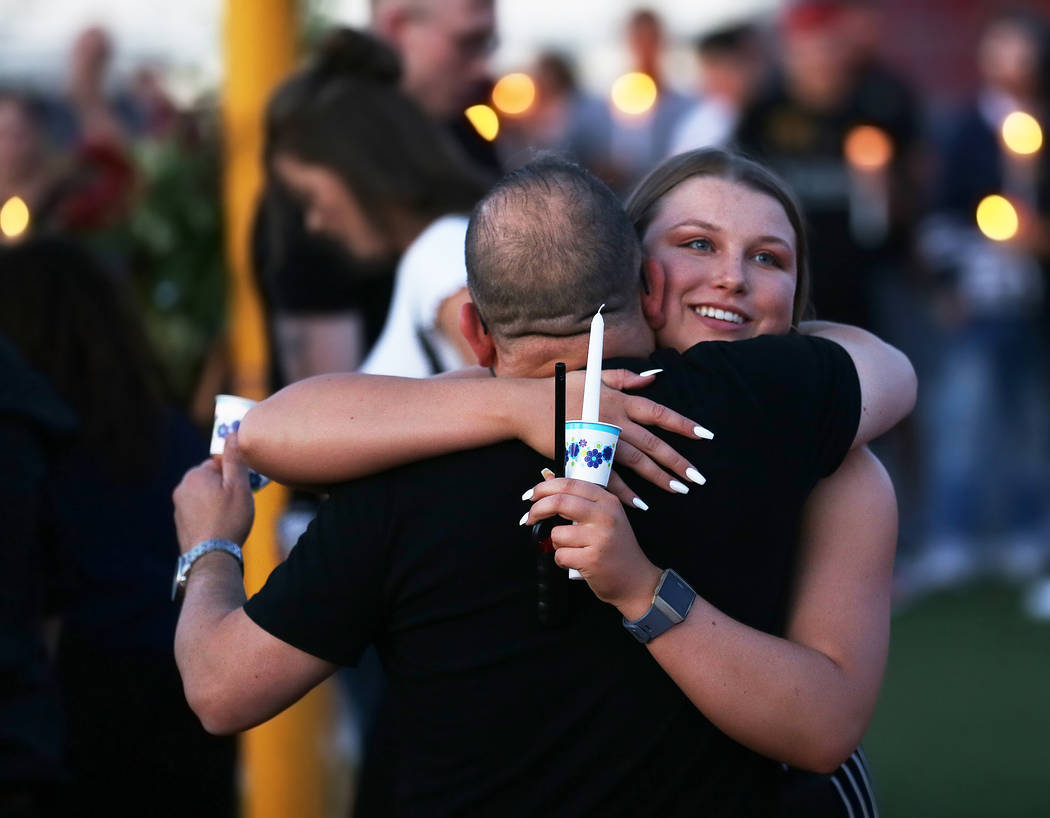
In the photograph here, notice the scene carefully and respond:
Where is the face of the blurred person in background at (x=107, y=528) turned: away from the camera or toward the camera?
away from the camera

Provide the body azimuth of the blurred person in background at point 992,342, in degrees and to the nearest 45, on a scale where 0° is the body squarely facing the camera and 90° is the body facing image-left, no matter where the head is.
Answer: approximately 0°

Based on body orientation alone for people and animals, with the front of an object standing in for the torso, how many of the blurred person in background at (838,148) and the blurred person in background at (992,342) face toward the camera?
2

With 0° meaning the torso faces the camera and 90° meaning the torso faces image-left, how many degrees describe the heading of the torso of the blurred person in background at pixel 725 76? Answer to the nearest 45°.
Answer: approximately 45°
